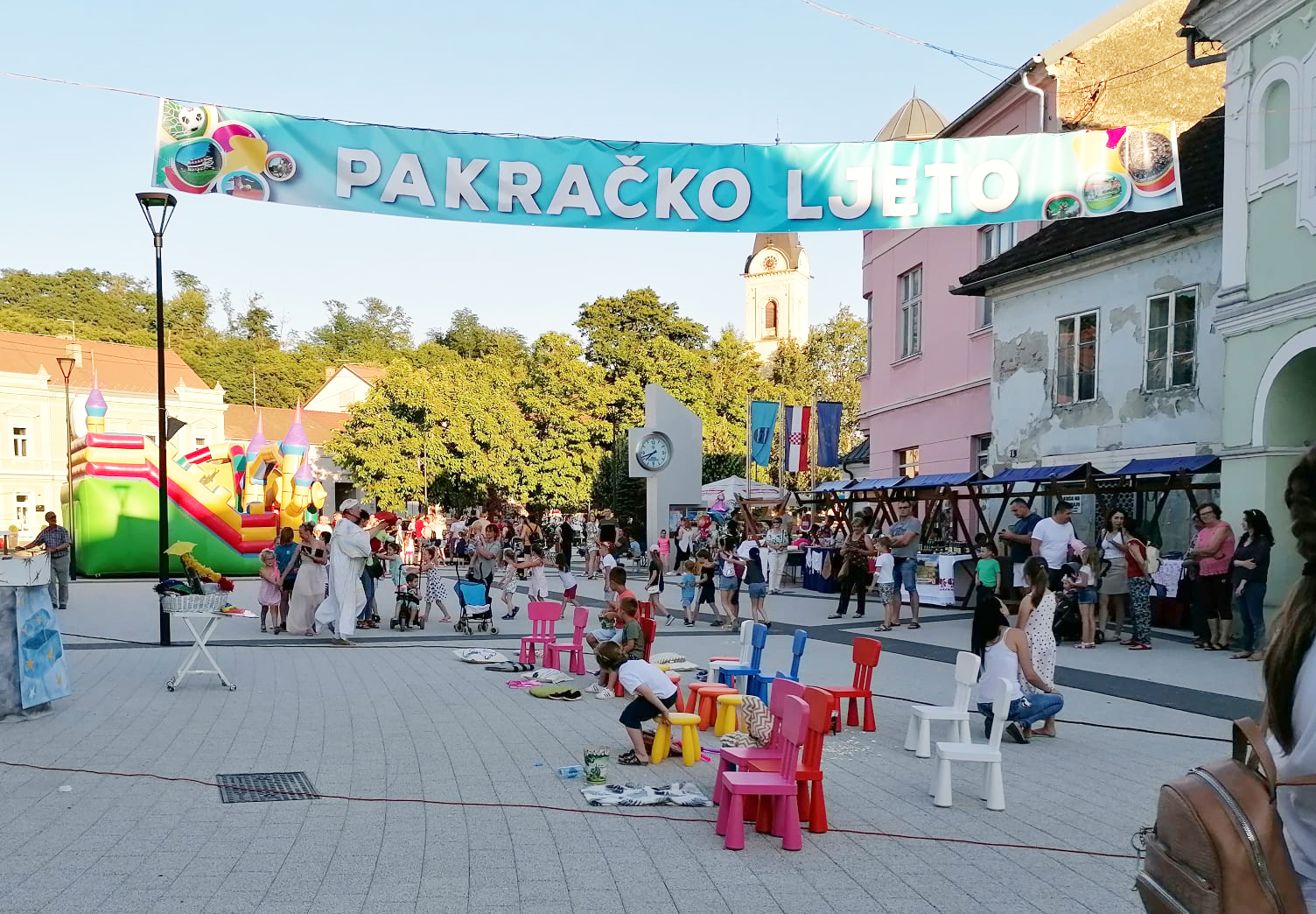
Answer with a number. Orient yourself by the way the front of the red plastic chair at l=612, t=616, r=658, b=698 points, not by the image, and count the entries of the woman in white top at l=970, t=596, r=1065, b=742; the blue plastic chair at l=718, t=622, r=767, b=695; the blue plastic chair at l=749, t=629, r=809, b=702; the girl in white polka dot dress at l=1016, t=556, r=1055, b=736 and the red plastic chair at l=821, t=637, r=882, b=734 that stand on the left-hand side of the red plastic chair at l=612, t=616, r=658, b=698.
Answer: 5

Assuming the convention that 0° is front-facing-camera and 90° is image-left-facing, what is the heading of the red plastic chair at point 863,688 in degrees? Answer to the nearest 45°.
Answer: approximately 45°

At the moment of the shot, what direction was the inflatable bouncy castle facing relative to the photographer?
facing the viewer and to the right of the viewer

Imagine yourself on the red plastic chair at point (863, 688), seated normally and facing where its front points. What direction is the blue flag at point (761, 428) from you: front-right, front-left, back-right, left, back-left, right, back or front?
back-right

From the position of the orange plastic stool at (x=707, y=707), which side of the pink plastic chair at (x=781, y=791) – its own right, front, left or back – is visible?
right

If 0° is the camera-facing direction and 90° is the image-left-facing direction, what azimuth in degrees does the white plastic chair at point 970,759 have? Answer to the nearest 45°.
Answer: approximately 90°

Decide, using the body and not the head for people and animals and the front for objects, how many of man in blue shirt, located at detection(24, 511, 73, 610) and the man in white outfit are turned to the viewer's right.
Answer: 1

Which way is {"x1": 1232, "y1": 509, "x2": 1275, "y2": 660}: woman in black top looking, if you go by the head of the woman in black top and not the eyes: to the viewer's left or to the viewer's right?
to the viewer's left

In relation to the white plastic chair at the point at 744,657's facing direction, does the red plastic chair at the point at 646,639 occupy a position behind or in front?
in front
